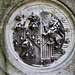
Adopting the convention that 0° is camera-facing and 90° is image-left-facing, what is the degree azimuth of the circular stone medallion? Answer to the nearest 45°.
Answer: approximately 0°
